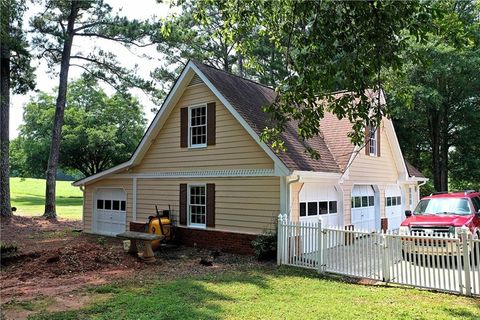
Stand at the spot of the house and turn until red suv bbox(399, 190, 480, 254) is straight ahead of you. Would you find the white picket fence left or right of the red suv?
right

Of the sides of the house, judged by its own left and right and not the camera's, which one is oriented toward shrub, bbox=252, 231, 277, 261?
right
